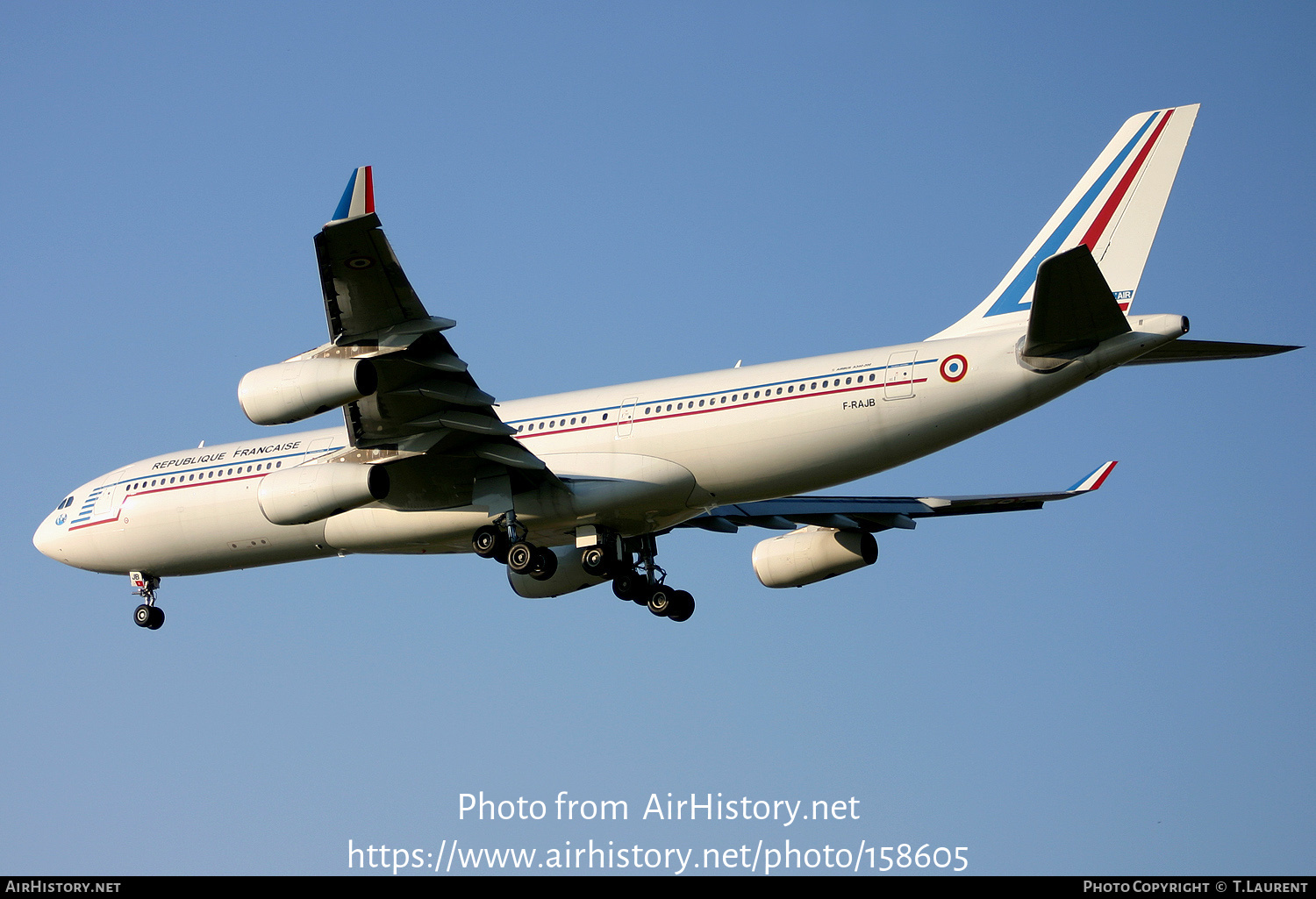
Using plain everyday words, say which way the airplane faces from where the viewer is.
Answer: facing away from the viewer and to the left of the viewer
